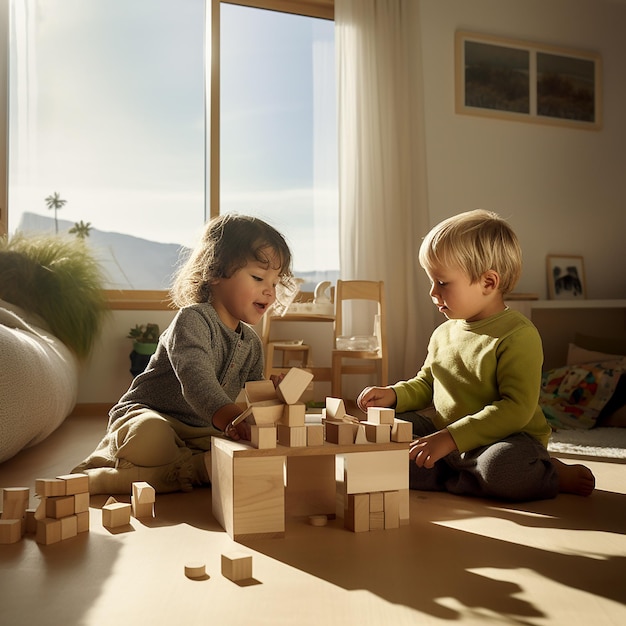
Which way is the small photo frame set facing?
toward the camera

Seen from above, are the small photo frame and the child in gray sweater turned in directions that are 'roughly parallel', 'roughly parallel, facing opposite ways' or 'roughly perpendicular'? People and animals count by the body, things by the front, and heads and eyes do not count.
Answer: roughly perpendicular

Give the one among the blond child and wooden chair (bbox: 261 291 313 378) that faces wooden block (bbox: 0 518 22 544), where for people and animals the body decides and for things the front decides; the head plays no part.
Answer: the blond child

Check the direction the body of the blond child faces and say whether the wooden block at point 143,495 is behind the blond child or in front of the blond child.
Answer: in front

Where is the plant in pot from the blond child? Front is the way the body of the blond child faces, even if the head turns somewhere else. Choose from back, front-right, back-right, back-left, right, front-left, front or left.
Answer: right

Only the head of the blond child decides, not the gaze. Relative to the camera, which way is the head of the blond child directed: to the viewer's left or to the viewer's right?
to the viewer's left

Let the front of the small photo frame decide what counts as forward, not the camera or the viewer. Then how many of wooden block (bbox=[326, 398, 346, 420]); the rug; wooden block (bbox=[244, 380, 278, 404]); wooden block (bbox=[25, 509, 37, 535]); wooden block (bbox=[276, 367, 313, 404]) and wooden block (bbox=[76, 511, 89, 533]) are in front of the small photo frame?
6

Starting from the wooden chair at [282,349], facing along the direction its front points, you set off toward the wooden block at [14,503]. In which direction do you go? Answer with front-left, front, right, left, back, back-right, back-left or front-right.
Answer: right
